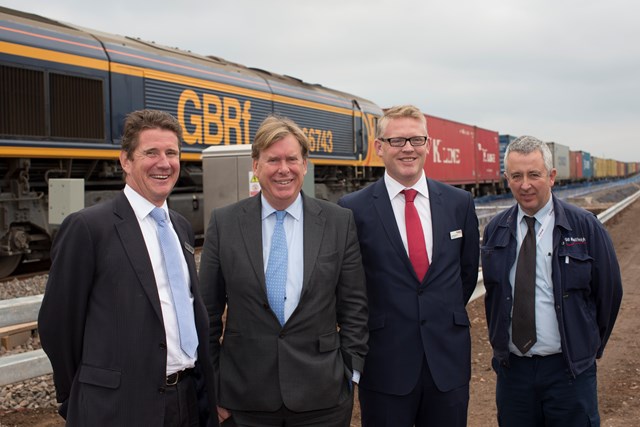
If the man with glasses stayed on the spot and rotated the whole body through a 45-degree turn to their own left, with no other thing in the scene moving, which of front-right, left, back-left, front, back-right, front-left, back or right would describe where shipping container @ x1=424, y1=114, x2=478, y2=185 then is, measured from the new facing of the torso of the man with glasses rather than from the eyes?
back-left

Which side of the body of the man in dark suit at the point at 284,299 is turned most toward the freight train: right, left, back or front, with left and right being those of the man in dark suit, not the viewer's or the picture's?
back

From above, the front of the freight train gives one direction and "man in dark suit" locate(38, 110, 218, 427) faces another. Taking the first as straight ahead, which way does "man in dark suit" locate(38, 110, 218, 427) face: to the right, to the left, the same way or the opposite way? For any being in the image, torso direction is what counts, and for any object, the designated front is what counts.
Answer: to the left

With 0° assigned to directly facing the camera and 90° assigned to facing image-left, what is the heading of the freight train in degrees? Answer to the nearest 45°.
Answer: approximately 45°

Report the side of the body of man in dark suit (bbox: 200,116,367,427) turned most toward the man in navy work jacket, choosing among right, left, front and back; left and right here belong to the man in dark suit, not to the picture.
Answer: left

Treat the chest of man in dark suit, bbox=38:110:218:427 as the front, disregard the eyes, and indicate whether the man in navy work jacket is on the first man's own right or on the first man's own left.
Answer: on the first man's own left

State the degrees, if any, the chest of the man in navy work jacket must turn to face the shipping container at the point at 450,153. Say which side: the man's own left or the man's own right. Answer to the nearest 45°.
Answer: approximately 135° to the man's own right

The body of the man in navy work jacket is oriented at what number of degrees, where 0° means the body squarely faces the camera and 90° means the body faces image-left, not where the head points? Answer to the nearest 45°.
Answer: approximately 45°

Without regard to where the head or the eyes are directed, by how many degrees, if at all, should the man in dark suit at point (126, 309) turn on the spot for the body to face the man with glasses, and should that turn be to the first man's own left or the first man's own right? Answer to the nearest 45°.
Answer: approximately 45° to the first man's own left

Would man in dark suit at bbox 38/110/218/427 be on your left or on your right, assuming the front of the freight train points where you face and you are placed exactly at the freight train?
on your left

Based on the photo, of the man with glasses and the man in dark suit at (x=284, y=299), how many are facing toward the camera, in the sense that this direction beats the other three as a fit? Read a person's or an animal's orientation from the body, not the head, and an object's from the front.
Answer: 2
